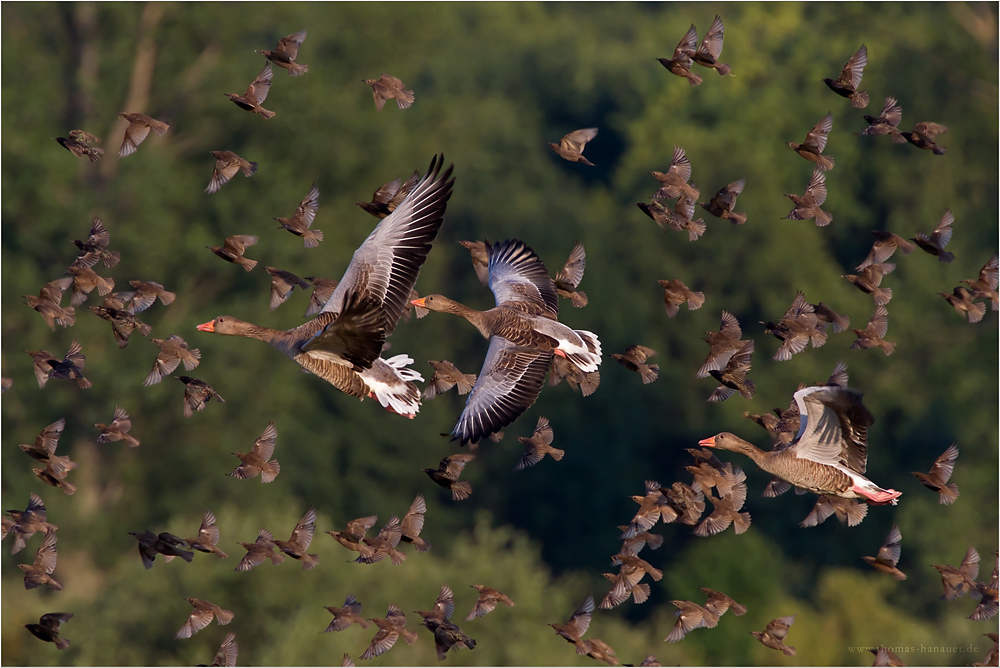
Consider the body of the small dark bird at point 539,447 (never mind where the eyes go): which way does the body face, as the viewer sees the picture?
to the viewer's left

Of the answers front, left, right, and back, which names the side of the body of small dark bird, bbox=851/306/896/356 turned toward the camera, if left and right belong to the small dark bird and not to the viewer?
left

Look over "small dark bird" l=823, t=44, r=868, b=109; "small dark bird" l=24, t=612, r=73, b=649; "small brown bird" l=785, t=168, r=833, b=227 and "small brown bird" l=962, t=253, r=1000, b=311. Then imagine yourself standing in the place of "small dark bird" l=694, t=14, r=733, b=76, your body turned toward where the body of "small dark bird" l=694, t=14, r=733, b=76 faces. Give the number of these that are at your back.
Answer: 3

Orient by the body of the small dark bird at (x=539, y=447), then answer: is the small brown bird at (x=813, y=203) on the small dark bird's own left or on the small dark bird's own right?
on the small dark bird's own right

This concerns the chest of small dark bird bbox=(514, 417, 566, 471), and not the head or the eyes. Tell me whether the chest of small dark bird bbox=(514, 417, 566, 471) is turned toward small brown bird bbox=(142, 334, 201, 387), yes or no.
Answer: yes

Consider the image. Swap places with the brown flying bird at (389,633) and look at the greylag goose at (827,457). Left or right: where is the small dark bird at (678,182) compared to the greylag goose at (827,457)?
left

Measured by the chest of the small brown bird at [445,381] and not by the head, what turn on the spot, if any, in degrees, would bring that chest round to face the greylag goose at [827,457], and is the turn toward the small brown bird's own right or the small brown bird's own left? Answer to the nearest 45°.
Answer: approximately 180°

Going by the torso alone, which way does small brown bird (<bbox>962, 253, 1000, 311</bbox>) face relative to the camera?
to the viewer's left

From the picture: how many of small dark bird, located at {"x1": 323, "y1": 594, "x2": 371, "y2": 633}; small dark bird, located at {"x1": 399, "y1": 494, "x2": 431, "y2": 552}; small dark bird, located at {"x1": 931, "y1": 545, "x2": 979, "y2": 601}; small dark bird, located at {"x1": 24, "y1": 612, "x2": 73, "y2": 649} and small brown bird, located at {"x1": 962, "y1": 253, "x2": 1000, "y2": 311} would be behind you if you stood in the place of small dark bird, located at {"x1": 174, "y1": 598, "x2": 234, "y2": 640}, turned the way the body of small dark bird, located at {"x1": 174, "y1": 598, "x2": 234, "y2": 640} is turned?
4

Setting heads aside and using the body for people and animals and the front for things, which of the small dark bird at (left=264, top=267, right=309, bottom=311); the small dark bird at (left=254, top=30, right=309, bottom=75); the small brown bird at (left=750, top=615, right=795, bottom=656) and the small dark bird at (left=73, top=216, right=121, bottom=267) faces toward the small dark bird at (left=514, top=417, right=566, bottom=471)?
the small brown bird at (left=750, top=615, right=795, bottom=656)

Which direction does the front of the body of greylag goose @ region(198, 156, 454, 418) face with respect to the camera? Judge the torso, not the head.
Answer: to the viewer's left

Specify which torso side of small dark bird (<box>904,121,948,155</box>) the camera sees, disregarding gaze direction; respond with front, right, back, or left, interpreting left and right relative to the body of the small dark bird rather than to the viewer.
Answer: left
